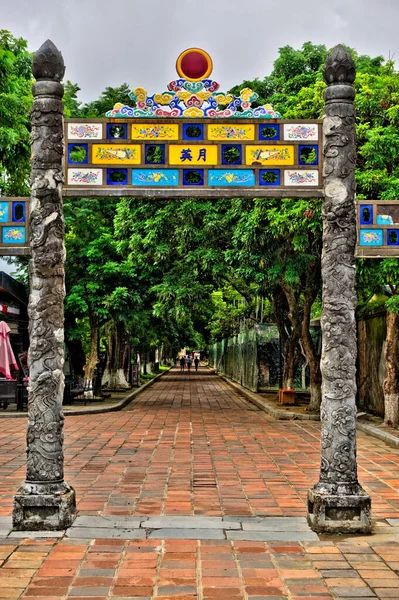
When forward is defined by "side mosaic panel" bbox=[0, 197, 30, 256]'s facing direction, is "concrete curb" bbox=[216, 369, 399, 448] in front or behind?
behind

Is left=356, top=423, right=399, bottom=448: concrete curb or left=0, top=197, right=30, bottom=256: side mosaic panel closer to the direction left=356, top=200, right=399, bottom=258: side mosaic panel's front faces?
the side mosaic panel

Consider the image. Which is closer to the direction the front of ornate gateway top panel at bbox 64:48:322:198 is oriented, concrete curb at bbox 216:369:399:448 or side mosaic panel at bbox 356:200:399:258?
the side mosaic panel

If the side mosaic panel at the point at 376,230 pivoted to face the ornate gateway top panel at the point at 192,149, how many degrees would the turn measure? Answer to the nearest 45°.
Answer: approximately 90° to its right

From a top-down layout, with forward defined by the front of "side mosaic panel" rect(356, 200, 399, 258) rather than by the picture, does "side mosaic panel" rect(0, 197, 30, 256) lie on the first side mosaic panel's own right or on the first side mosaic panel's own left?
on the first side mosaic panel's own right

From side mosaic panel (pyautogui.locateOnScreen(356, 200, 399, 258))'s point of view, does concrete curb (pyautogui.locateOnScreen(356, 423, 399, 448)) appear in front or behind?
behind

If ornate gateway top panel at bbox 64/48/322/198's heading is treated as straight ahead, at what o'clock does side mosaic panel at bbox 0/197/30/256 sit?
The side mosaic panel is roughly at 3 o'clock from the ornate gateway top panel.

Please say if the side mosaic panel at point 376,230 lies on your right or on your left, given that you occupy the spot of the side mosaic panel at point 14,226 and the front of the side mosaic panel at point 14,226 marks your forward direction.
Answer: on your left

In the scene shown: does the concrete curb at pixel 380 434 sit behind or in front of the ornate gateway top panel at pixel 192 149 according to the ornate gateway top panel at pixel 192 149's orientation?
behind

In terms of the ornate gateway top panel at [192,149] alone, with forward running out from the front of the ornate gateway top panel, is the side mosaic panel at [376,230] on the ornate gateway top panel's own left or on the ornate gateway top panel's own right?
on the ornate gateway top panel's own left

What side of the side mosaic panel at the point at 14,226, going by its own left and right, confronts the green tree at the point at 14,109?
back
